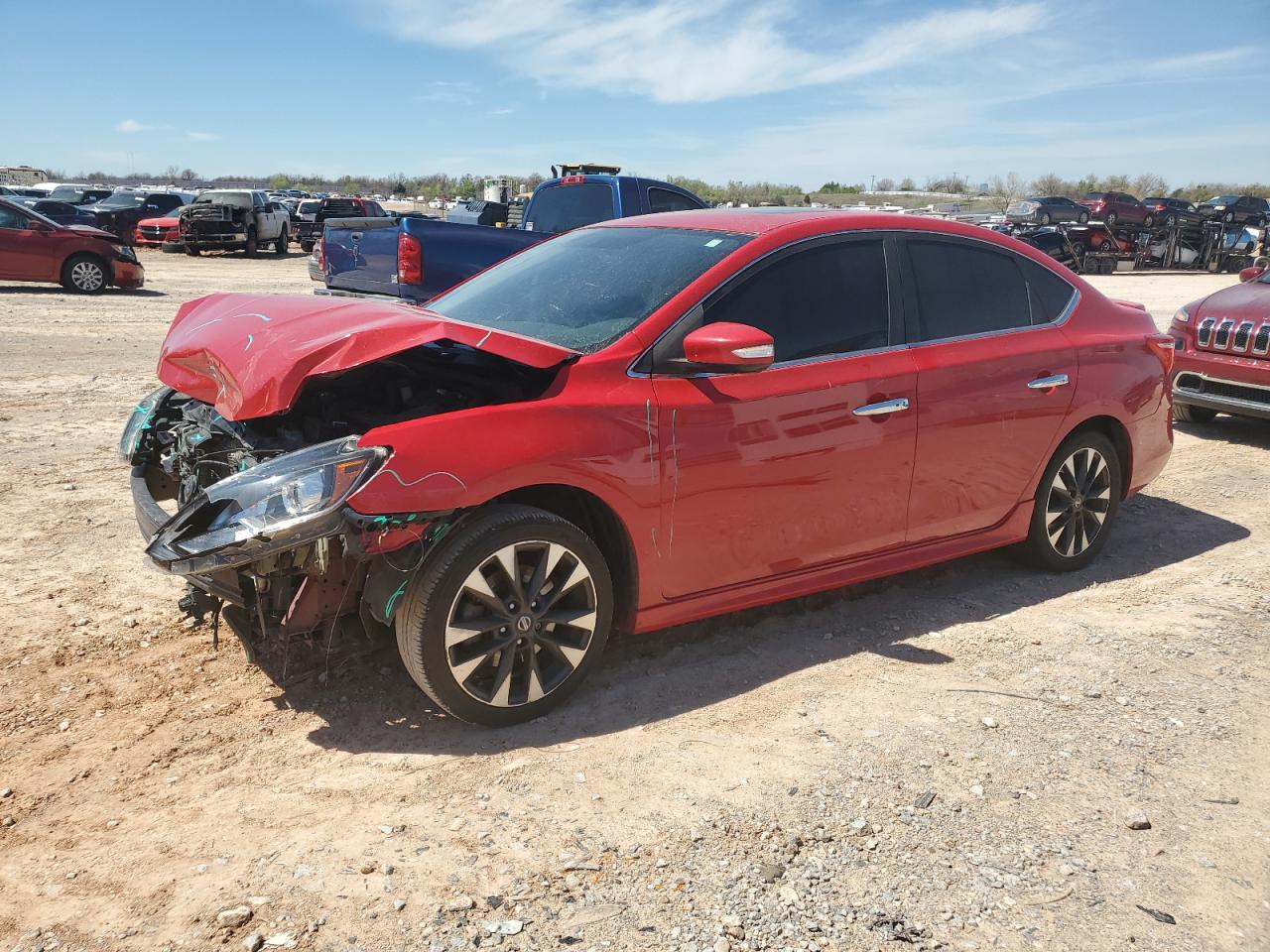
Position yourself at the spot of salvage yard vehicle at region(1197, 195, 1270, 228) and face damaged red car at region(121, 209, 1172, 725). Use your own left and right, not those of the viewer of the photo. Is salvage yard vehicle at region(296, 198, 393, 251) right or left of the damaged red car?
right

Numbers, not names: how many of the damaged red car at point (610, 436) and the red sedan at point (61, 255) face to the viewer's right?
1

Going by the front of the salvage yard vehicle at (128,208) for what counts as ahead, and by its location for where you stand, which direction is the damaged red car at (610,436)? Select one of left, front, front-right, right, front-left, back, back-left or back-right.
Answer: front-left

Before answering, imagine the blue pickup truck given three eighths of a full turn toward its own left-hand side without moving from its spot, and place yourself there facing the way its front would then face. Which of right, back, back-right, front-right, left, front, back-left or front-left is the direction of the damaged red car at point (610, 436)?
left

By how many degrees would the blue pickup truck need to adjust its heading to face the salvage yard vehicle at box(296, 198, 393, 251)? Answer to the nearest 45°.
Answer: approximately 45° to its left

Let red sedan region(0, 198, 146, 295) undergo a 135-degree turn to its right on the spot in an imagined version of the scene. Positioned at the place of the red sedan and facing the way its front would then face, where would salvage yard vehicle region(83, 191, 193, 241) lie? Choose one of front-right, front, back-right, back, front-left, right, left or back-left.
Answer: back-right

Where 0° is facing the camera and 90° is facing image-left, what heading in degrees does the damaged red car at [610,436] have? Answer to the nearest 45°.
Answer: approximately 45°

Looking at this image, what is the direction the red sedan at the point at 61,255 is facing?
to the viewer's right

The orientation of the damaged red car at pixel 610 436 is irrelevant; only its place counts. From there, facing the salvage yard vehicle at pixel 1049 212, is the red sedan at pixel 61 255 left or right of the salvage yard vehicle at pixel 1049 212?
left

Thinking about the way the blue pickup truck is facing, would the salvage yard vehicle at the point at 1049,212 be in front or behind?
in front

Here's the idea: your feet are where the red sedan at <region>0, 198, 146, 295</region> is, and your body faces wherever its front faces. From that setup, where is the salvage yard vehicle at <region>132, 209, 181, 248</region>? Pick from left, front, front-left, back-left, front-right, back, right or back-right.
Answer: left

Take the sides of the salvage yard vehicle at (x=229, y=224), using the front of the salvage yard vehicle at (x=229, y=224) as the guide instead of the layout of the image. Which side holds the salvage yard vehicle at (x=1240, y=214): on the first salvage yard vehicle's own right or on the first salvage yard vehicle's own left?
on the first salvage yard vehicle's own left

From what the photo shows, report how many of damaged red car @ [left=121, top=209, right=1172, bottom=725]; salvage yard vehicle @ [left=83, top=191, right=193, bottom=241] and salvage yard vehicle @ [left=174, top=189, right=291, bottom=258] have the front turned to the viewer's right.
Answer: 0

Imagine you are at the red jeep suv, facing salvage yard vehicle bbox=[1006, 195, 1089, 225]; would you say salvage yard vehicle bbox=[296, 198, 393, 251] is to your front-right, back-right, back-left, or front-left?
front-left

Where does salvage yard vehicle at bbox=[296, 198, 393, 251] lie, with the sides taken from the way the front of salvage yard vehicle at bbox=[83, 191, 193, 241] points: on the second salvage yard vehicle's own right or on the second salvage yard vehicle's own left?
on the second salvage yard vehicle's own left

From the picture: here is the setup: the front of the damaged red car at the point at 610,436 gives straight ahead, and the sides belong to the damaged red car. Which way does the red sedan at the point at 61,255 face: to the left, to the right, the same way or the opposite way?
the opposite way

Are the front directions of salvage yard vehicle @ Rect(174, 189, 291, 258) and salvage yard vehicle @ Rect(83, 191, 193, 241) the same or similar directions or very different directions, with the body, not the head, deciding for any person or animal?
same or similar directions

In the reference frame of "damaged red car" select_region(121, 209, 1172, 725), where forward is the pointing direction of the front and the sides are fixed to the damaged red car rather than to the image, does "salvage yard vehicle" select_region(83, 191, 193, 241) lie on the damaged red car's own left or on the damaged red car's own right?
on the damaged red car's own right

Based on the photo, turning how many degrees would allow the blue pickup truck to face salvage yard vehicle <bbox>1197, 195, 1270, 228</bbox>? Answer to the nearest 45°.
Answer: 0° — it already faces it

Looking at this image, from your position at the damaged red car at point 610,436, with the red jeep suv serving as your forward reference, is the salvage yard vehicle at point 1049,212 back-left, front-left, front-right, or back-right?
front-left
